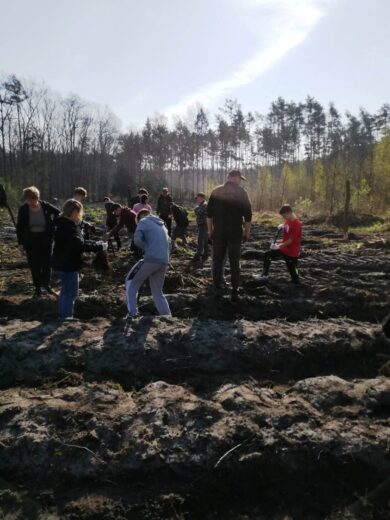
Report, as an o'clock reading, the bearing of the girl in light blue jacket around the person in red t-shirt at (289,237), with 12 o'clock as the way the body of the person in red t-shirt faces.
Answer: The girl in light blue jacket is roughly at 10 o'clock from the person in red t-shirt.

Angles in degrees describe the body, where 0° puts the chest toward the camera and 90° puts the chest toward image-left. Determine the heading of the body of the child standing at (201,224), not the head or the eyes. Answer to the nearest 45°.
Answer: approximately 90°

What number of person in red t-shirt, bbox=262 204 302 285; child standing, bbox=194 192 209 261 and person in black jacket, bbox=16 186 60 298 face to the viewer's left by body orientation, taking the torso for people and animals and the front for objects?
2

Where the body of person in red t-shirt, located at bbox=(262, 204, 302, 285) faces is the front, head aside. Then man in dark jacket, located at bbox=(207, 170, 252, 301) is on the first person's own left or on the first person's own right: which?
on the first person's own left

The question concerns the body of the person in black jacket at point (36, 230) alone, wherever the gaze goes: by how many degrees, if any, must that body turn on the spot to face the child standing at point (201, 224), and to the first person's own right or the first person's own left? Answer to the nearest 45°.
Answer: approximately 135° to the first person's own left

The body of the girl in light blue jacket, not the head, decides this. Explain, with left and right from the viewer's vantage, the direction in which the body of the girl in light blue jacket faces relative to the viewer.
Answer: facing away from the viewer and to the left of the viewer

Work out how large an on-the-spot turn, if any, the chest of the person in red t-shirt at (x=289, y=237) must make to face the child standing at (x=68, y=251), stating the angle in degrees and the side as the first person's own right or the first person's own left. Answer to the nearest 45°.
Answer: approximately 45° to the first person's own left

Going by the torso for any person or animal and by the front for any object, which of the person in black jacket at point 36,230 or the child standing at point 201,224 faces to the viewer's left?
the child standing

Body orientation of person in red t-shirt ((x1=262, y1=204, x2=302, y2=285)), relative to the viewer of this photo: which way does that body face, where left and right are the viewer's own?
facing to the left of the viewer

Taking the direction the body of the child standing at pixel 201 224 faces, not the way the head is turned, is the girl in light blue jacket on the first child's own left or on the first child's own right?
on the first child's own left
